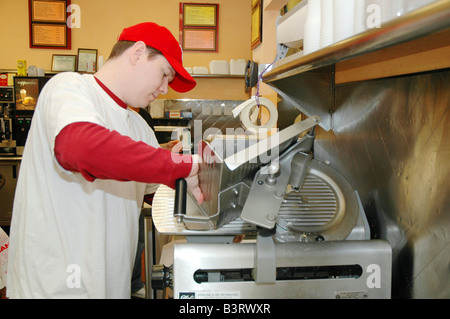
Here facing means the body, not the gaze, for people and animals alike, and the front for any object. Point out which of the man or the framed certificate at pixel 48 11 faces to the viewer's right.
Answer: the man

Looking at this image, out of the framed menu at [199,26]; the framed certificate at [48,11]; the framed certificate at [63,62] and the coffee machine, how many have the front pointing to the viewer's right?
0

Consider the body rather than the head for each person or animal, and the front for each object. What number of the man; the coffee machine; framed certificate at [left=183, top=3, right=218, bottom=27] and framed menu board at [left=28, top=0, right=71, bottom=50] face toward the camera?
3

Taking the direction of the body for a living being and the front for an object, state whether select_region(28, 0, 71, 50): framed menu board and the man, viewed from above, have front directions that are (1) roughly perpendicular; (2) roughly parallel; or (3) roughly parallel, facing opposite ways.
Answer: roughly perpendicular

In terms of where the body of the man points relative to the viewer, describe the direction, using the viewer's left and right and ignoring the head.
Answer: facing to the right of the viewer

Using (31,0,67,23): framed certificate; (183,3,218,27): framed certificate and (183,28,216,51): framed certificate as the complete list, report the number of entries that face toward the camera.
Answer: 3

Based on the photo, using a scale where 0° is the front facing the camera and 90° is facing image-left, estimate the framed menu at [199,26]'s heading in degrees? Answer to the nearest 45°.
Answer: approximately 0°

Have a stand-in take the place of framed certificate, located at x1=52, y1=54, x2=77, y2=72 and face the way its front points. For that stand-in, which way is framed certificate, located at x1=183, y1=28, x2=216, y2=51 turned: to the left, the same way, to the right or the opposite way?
the same way

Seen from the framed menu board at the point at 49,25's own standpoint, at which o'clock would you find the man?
The man is roughly at 12 o'clock from the framed menu board.

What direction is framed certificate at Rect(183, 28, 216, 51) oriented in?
toward the camera

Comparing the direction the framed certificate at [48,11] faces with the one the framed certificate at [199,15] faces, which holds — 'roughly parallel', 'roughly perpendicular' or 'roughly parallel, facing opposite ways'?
roughly parallel

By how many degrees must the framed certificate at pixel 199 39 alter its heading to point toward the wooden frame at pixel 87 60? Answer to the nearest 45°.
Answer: approximately 90° to its right

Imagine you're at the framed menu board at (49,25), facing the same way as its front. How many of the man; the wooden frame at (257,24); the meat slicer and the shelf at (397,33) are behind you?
0

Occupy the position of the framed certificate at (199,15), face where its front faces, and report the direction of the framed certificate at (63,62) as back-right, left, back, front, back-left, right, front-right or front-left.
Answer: right

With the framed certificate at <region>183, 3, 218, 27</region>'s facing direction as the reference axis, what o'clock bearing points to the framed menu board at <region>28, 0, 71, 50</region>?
the framed menu board at <region>28, 0, 71, 50</region> is roughly at 3 o'clock from the framed certificate at <region>183, 3, 218, 27</region>.

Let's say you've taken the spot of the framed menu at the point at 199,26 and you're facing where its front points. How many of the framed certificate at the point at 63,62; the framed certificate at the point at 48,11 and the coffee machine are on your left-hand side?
0

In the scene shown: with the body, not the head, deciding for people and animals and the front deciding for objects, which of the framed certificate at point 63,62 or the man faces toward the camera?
the framed certificate

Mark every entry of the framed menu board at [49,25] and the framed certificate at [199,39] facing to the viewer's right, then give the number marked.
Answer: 0

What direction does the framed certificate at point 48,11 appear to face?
toward the camera

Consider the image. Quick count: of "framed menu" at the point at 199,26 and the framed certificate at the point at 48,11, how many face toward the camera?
2
